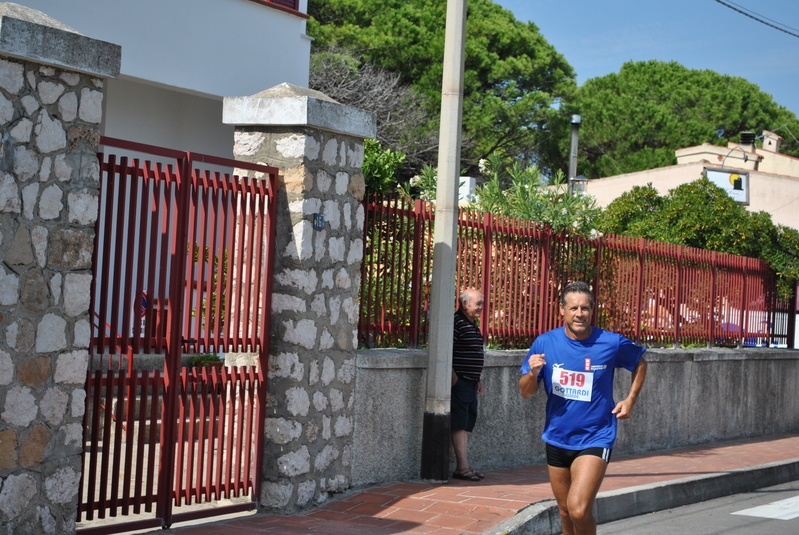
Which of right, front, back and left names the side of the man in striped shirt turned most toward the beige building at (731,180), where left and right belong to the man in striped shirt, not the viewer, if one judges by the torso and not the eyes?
left

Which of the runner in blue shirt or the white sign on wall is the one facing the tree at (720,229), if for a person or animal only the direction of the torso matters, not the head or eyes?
the white sign on wall

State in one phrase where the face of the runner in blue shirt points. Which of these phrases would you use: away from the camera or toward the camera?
toward the camera

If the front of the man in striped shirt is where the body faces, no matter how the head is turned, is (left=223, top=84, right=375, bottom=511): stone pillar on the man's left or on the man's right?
on the man's right

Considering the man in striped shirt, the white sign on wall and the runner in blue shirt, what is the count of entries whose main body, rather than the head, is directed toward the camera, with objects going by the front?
2

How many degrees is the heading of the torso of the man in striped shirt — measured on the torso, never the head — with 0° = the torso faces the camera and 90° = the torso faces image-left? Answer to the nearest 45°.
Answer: approximately 270°

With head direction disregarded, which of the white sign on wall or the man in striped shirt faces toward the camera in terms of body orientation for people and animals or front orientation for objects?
the white sign on wall

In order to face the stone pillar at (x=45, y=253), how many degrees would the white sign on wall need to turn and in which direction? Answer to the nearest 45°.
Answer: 0° — it already faces it

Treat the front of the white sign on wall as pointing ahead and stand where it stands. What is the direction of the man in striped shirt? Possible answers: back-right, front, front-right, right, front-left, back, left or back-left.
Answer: front

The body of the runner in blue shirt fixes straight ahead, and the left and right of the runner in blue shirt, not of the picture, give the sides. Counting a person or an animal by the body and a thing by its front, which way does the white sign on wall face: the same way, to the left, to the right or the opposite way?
the same way

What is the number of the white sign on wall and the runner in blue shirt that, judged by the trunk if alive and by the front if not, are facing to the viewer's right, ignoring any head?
0

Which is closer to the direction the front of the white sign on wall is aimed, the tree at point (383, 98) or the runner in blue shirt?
the runner in blue shirt

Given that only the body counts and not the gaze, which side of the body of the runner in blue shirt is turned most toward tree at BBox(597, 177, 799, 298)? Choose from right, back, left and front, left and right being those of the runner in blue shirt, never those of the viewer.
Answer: back

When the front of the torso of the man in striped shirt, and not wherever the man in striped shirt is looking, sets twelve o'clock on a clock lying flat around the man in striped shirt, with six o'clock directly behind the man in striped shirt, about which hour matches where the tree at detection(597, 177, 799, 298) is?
The tree is roughly at 10 o'clock from the man in striped shirt.

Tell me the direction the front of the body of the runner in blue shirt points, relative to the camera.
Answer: toward the camera
